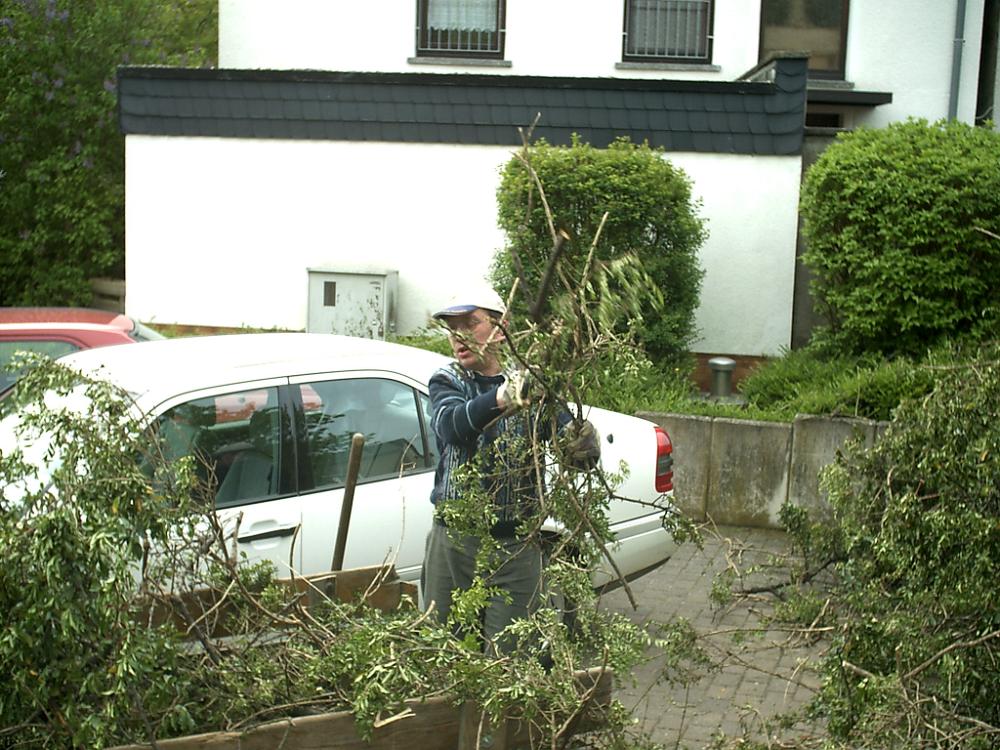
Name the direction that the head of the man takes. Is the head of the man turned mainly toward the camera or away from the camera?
toward the camera

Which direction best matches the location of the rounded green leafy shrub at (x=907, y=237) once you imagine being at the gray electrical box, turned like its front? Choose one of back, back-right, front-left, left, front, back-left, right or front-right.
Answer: front-left

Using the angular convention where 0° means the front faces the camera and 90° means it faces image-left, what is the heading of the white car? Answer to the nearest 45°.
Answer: approximately 45°

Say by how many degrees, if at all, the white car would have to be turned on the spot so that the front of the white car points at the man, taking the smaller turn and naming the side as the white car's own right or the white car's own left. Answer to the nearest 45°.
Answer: approximately 90° to the white car's own left

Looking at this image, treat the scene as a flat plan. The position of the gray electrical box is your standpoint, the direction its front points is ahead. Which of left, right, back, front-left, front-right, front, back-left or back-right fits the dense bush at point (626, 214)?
front-left

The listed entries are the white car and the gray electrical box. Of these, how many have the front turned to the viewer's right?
0

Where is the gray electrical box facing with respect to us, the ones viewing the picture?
facing the viewer

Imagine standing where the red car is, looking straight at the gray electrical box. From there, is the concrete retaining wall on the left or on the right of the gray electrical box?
right

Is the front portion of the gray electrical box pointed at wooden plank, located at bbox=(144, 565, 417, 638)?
yes

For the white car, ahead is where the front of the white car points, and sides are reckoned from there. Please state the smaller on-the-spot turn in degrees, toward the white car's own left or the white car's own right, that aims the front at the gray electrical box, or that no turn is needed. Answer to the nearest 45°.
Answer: approximately 135° to the white car's own right

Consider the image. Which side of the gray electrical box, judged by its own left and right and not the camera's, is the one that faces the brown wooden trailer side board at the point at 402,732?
front

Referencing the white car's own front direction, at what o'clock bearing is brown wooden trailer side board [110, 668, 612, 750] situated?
The brown wooden trailer side board is roughly at 10 o'clock from the white car.
